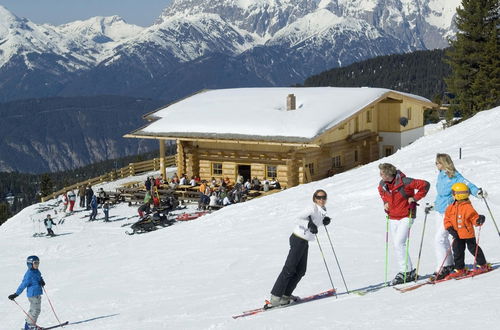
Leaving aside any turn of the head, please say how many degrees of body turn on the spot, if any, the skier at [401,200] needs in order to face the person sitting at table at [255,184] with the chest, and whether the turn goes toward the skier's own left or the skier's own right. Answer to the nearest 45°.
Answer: approximately 135° to the skier's own right

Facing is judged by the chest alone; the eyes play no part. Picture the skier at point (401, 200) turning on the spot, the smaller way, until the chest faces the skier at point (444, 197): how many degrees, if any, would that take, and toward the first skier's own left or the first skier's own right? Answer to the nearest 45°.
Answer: approximately 135° to the first skier's own left

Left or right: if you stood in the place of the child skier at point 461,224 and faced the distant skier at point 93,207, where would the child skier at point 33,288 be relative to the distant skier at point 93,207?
left

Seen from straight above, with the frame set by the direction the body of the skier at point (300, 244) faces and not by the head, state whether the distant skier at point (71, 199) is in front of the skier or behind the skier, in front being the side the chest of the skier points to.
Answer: behind

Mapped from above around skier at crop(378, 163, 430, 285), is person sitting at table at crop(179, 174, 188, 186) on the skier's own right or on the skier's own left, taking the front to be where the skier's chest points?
on the skier's own right

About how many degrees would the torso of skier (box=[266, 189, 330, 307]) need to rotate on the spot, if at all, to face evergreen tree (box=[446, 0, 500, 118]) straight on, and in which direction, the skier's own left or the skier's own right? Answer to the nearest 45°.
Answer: approximately 135° to the skier's own left

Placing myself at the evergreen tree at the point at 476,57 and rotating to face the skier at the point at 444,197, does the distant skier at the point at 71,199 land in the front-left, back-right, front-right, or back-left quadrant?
front-right

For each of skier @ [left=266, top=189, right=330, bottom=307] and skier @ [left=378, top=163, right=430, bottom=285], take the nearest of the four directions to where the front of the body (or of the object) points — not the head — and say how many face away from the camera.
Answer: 0

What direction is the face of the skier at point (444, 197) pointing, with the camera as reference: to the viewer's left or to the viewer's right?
to the viewer's left

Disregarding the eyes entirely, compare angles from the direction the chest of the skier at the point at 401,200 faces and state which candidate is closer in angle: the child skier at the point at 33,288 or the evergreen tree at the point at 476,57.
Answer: the child skier

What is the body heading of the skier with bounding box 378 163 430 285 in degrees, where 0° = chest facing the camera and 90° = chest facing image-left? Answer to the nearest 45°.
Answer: approximately 45°

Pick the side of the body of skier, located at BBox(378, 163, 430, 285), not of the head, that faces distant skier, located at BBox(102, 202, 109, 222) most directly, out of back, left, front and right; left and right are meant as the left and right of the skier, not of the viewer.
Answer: right
